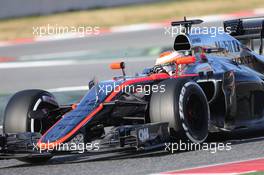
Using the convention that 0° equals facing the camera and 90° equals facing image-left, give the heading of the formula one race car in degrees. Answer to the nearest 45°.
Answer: approximately 45°
